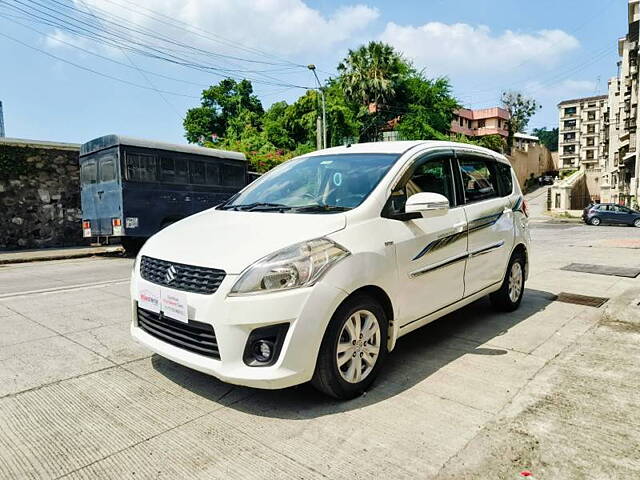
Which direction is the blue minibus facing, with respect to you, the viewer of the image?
facing away from the viewer and to the right of the viewer

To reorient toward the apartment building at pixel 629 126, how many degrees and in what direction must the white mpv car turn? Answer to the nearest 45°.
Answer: approximately 180°

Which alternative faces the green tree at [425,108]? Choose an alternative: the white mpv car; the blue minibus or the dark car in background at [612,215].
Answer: the blue minibus

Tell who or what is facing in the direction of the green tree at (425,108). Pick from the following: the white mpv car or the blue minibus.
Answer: the blue minibus

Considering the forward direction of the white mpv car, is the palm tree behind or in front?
behind

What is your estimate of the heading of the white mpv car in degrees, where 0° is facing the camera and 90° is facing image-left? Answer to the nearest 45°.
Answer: approximately 45°

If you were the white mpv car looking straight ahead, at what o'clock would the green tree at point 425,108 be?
The green tree is roughly at 5 o'clock from the white mpv car.

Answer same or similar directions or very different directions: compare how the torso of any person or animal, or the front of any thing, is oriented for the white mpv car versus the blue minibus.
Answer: very different directions

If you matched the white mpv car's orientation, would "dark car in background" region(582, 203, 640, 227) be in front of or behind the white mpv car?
behind

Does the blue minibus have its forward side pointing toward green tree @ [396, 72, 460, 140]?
yes
